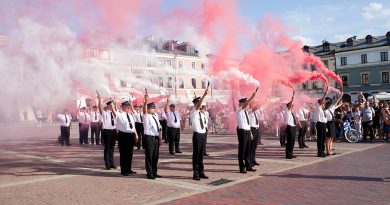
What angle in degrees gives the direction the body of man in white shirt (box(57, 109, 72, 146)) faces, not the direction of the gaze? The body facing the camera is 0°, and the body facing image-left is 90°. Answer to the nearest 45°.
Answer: approximately 0°

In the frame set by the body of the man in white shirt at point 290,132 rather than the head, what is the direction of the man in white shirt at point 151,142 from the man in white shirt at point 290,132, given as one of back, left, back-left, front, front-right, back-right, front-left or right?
back-right

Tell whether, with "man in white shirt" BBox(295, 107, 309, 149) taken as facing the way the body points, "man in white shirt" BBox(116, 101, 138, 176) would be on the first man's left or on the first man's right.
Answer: on the first man's right
